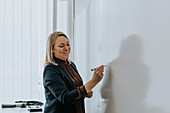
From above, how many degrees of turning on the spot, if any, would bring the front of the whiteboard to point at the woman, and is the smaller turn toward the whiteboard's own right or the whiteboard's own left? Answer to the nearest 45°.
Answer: approximately 90° to the whiteboard's own right

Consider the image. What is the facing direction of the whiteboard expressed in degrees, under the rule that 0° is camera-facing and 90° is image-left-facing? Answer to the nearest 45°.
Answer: approximately 45°

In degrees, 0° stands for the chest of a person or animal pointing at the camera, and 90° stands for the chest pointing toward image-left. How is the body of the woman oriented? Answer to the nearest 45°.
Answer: approximately 315°

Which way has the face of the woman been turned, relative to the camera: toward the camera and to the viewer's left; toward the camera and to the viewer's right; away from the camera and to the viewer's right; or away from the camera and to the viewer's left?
toward the camera and to the viewer's right
